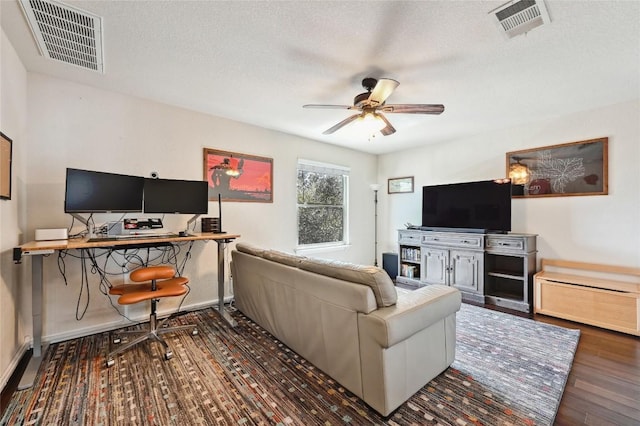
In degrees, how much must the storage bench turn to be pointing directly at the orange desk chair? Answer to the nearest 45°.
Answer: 0° — it already faces it

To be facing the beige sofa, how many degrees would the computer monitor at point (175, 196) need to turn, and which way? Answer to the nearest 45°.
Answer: approximately 45° to its left

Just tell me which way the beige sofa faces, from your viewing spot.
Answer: facing away from the viewer and to the right of the viewer

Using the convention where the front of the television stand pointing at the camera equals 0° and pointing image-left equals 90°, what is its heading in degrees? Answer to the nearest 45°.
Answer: approximately 45°

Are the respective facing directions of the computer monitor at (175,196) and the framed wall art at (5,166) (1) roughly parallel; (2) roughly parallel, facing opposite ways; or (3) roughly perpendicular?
roughly perpendicular

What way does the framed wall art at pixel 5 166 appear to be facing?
to the viewer's right

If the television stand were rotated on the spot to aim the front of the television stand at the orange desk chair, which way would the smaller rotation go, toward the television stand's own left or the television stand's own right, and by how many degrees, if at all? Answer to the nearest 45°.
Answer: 0° — it already faces it
